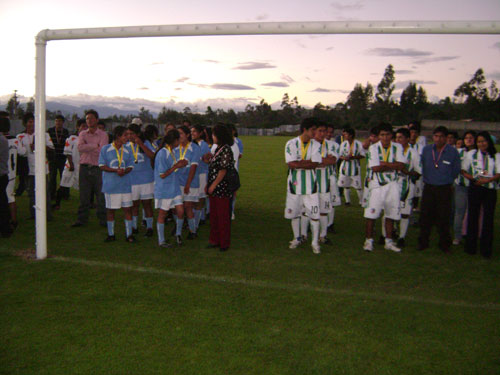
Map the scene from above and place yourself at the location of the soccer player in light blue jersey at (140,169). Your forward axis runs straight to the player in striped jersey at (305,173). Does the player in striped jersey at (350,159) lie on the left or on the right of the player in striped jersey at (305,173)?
left

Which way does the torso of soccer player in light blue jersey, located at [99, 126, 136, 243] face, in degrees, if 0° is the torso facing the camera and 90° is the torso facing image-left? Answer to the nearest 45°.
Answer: approximately 0°

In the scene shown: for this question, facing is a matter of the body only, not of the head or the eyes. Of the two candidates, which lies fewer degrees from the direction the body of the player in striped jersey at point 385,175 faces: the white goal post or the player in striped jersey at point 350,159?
the white goal post

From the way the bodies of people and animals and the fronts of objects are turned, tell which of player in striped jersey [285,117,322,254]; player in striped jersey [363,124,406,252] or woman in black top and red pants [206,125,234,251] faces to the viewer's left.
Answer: the woman in black top and red pants

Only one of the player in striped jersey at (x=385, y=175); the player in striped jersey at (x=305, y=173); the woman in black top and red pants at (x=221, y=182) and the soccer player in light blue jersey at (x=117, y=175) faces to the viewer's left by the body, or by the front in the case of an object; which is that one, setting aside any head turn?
the woman in black top and red pants

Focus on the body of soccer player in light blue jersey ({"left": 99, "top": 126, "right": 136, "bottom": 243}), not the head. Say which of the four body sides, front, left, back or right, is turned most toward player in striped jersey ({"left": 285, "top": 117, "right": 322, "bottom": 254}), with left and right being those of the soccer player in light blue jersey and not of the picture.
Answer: left

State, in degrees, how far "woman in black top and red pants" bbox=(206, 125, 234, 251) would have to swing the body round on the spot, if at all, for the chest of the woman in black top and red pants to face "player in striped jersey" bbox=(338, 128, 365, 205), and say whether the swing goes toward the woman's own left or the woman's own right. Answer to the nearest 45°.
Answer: approximately 135° to the woman's own right

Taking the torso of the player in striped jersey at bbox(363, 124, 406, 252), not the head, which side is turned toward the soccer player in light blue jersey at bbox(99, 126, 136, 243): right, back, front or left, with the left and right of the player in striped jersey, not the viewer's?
right

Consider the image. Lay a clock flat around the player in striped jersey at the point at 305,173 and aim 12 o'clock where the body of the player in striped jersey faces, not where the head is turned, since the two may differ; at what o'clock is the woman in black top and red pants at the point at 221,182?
The woman in black top and red pants is roughly at 3 o'clock from the player in striped jersey.

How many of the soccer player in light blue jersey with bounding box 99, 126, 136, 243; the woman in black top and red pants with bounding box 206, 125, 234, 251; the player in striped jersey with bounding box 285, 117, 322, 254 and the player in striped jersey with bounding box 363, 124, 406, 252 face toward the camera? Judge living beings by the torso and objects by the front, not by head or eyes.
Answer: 3
